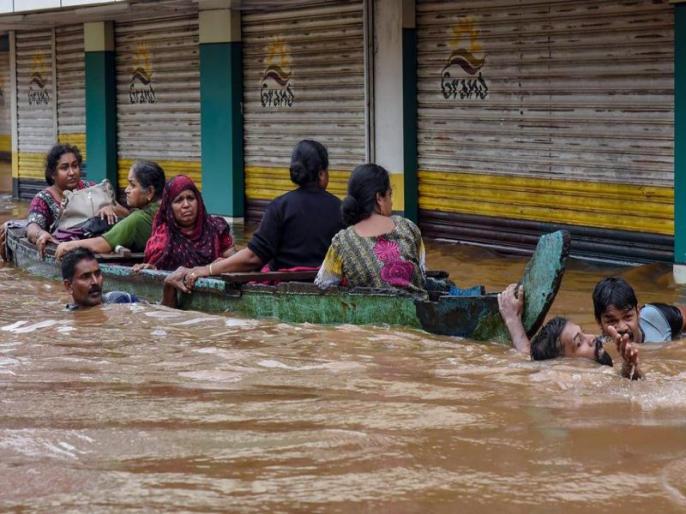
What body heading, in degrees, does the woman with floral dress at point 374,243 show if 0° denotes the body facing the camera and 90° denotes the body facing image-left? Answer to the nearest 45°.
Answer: approximately 225°

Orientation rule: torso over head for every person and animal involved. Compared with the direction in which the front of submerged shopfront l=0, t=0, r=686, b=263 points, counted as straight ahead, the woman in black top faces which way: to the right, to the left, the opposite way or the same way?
the opposite way

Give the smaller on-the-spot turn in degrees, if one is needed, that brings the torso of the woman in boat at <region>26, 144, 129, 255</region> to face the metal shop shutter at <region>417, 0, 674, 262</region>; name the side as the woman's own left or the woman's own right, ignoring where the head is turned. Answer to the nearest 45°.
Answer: approximately 45° to the woman's own left

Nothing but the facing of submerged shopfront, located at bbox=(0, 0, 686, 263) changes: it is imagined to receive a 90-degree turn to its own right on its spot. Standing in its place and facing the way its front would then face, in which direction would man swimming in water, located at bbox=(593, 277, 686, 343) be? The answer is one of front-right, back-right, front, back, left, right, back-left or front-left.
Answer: back-left

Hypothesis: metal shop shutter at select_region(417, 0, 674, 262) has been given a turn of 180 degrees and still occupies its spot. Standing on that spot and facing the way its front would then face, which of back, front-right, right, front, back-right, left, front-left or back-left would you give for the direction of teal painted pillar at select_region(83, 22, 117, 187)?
left

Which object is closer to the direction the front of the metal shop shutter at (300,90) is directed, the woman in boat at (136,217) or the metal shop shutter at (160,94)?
the woman in boat

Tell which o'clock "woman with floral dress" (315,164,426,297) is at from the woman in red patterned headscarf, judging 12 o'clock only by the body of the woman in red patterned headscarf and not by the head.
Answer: The woman with floral dress is roughly at 11 o'clock from the woman in red patterned headscarf.

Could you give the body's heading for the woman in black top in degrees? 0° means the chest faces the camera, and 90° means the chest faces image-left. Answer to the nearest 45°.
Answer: approximately 225°

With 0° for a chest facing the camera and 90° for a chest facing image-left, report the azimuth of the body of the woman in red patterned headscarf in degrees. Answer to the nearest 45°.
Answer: approximately 0°

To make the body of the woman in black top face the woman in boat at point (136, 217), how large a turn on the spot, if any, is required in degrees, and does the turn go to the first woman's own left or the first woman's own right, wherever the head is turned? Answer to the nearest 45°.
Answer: approximately 90° to the first woman's own left

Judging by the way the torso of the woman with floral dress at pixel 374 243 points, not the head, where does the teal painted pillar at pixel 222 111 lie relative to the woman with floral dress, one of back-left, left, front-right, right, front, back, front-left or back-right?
front-left
